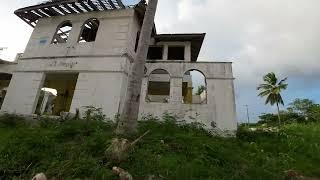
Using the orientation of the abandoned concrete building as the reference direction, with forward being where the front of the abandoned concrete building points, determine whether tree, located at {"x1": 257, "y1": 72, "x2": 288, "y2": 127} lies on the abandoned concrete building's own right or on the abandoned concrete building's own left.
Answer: on the abandoned concrete building's own left

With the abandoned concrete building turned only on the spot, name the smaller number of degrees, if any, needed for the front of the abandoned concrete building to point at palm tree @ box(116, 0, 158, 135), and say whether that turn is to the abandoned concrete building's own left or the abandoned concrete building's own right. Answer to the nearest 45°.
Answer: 0° — it already faces it

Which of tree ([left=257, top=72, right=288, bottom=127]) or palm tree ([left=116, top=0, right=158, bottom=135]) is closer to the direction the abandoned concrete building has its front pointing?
the palm tree

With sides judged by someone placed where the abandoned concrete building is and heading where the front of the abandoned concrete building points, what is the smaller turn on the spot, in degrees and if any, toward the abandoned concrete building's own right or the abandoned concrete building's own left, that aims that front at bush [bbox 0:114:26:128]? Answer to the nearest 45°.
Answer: approximately 90° to the abandoned concrete building's own right

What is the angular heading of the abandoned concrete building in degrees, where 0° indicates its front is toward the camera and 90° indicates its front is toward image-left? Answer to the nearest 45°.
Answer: approximately 0°
